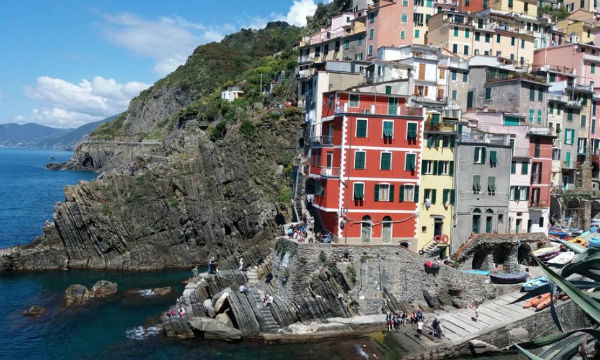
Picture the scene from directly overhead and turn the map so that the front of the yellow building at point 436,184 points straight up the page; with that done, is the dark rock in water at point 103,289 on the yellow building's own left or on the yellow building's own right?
on the yellow building's own right

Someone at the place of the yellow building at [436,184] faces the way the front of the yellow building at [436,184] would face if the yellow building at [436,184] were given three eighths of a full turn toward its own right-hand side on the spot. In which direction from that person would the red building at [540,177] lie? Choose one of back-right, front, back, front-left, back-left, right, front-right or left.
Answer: right

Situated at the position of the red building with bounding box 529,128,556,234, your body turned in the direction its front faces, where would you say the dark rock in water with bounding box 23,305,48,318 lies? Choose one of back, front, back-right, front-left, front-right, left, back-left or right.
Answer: front-right

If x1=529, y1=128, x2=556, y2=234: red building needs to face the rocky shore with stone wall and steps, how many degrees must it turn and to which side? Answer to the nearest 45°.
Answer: approximately 45° to its right

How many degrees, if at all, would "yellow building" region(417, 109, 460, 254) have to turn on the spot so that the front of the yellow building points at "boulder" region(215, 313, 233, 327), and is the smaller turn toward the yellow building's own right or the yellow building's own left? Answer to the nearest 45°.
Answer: approximately 45° to the yellow building's own right

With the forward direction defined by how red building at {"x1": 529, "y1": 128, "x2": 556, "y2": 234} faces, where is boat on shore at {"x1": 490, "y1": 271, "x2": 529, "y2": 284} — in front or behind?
in front

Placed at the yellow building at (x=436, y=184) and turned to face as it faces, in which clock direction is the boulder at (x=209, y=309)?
The boulder is roughly at 2 o'clock from the yellow building.

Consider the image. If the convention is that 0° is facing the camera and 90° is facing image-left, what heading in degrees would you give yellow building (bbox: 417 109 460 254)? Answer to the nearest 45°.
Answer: approximately 0°

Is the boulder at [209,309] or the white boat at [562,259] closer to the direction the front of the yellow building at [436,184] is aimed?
the boulder

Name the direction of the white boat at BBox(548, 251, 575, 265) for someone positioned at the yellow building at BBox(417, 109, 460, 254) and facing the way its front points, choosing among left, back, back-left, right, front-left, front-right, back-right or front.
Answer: left
